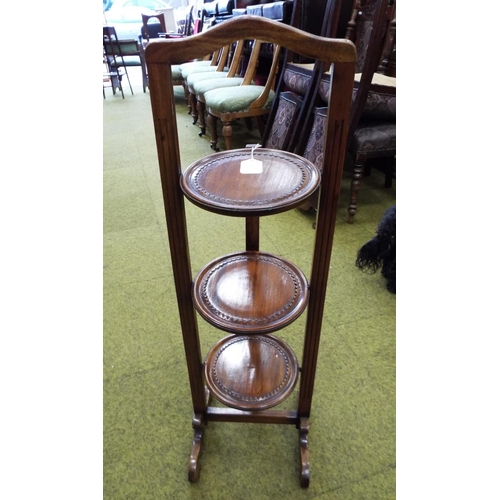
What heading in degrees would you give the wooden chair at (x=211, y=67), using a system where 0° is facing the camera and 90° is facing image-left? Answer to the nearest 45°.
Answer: approximately 45°

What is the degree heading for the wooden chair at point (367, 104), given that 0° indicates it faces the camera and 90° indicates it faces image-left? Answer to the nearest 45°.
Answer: approximately 45°

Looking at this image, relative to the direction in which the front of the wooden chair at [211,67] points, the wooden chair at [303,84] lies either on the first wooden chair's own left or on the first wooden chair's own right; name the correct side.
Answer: on the first wooden chair's own left

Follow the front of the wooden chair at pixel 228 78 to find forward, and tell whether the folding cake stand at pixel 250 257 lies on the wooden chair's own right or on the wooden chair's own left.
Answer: on the wooden chair's own left

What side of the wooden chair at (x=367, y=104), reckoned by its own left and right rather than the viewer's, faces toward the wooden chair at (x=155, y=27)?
right

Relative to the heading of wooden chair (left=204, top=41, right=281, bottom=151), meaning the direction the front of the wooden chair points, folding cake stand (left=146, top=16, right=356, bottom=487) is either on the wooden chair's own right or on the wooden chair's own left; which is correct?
on the wooden chair's own left
